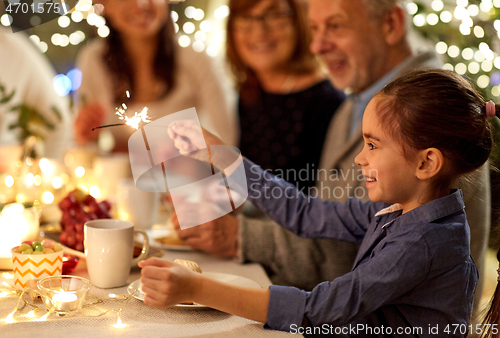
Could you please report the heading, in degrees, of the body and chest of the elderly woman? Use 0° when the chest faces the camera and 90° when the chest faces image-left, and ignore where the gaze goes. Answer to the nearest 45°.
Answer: approximately 0°

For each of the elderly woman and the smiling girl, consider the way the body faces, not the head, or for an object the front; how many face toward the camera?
1

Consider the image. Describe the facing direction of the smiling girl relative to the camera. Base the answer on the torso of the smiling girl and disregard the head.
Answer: to the viewer's left

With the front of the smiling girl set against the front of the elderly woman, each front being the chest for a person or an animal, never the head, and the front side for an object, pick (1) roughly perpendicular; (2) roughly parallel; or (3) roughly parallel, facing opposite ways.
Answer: roughly perpendicular

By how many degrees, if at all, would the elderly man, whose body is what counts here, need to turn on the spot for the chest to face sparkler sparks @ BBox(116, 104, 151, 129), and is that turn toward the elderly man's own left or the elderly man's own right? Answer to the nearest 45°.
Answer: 0° — they already face it

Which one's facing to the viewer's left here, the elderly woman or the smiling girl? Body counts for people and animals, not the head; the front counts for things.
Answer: the smiling girl

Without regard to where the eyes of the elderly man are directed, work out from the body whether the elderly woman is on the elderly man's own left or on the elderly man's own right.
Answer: on the elderly man's own right

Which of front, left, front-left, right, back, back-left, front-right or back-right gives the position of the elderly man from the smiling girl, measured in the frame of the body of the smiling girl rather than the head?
right

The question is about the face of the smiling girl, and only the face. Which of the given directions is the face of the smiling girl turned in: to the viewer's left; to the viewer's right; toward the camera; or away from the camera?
to the viewer's left
